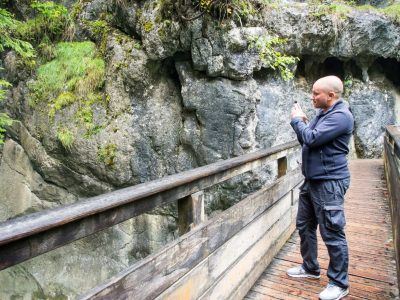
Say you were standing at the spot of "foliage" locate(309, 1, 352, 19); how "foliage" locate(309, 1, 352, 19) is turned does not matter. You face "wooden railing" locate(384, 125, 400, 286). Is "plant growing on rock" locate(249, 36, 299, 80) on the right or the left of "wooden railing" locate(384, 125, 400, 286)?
right

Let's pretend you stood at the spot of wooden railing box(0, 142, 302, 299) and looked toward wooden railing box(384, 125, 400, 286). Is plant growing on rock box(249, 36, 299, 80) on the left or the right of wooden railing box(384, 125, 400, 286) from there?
left

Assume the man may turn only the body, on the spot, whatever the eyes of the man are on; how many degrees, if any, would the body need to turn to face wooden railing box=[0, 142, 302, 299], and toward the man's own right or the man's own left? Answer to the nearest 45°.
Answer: approximately 45° to the man's own left

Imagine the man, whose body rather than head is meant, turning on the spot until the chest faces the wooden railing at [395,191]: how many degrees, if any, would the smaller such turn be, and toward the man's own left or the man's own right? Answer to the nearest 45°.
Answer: approximately 135° to the man's own right

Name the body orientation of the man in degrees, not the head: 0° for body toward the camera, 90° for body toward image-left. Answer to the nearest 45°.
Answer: approximately 90°

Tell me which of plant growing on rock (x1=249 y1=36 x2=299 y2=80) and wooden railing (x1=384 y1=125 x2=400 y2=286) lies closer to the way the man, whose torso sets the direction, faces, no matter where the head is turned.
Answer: the plant growing on rock

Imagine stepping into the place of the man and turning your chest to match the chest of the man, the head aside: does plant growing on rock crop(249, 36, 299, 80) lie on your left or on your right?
on your right
